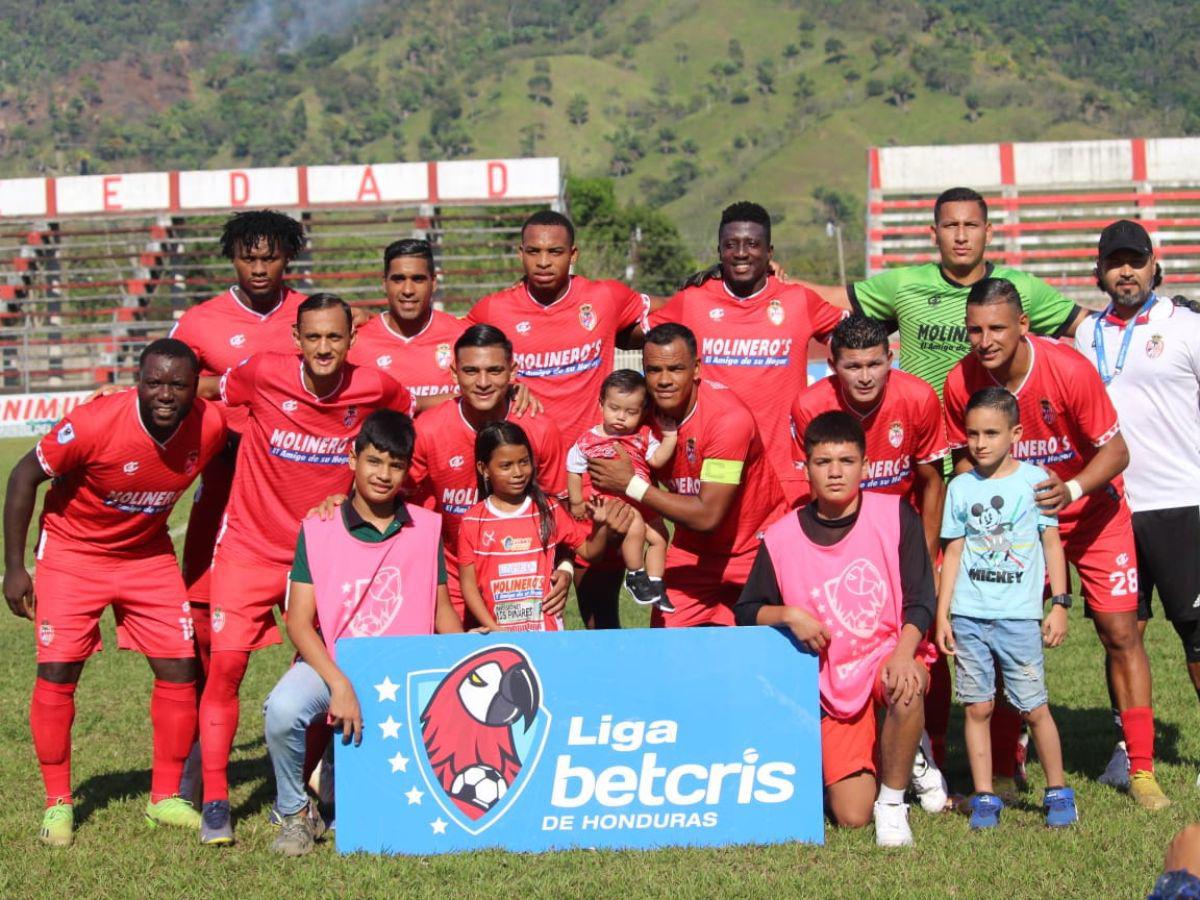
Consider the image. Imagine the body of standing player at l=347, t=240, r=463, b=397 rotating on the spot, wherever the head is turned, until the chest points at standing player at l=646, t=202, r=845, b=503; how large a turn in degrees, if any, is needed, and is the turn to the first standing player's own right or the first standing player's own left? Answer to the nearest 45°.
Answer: approximately 90° to the first standing player's own left

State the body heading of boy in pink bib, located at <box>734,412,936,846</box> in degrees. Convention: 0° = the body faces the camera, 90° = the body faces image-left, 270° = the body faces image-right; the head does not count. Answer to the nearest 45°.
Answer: approximately 0°

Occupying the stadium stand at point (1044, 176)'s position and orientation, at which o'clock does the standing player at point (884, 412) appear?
The standing player is roughly at 12 o'clock from the stadium stand.

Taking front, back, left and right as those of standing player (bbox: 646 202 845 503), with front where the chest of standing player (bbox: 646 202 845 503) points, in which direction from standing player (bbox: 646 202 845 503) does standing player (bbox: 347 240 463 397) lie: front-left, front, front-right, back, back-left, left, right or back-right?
right

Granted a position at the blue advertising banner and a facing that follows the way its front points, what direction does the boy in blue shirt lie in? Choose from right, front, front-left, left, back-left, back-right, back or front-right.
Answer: left

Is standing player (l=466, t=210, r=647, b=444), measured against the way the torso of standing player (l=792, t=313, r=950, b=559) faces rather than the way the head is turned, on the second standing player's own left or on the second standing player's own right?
on the second standing player's own right

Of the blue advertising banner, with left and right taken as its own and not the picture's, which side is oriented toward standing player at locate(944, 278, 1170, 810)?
left

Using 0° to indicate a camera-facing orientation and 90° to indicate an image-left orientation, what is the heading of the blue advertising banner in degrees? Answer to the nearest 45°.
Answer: approximately 0°

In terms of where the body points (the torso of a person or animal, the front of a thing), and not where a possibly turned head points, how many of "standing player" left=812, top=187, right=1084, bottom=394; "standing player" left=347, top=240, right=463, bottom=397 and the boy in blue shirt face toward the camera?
3

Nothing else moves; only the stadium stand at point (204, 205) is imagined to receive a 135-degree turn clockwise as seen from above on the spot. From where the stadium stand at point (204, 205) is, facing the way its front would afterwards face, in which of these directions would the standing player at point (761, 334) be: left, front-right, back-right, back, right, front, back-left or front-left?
back-left

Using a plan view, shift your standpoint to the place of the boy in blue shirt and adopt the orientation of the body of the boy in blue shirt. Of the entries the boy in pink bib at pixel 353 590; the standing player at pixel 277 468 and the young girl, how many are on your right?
3

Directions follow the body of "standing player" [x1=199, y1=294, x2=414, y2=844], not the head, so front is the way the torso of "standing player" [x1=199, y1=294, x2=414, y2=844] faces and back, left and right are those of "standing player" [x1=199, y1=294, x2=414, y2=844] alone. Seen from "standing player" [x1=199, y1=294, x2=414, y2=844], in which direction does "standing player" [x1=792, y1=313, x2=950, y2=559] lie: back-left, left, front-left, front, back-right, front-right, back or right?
left
